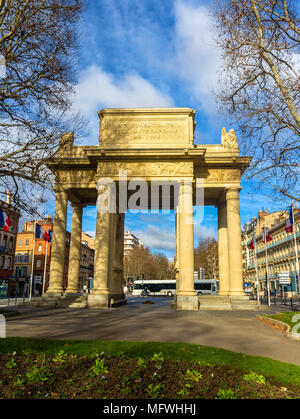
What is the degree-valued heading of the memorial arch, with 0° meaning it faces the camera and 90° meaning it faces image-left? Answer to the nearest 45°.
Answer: approximately 0°
